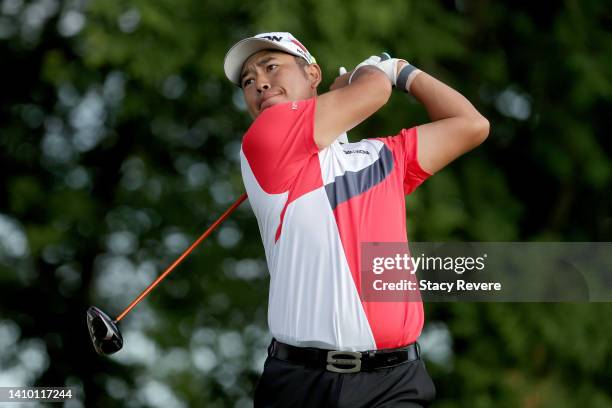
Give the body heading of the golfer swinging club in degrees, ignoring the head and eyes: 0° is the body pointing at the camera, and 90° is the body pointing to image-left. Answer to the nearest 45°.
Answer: approximately 0°
